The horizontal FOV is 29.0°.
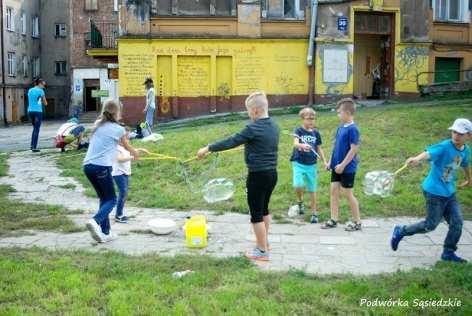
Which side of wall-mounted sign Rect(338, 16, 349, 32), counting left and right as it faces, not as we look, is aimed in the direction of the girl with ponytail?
front

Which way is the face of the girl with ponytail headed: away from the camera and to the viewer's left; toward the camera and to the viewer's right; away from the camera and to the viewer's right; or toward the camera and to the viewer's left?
away from the camera and to the viewer's right

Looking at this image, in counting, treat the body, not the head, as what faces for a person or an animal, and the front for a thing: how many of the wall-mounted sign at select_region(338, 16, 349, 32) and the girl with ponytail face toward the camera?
1

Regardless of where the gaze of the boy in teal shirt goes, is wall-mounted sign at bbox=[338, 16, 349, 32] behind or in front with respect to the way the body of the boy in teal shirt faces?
behind
